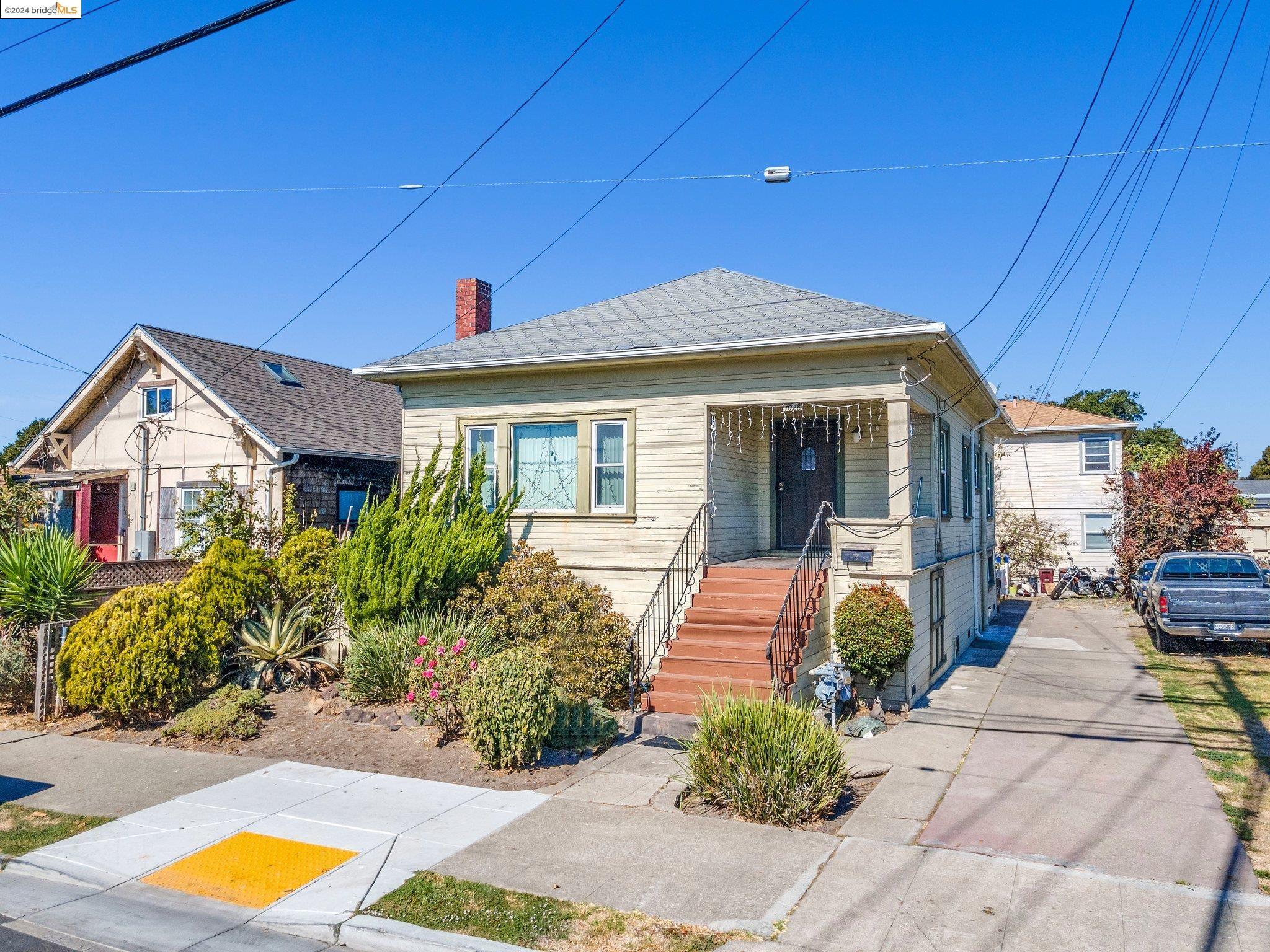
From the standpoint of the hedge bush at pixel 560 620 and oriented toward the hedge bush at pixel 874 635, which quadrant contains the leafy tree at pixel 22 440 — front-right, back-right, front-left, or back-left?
back-left

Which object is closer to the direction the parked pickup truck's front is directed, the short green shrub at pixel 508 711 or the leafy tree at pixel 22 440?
the leafy tree

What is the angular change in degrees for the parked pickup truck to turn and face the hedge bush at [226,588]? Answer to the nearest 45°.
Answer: approximately 135° to its left

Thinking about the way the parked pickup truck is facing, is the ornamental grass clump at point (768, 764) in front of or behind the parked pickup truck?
behind

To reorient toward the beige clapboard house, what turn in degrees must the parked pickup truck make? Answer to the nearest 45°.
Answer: approximately 135° to its left

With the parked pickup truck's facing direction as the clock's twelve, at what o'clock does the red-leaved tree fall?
The red-leaved tree is roughly at 12 o'clock from the parked pickup truck.

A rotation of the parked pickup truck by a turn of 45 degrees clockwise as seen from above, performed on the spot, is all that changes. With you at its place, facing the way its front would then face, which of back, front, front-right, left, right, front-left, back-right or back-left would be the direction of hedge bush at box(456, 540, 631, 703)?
back

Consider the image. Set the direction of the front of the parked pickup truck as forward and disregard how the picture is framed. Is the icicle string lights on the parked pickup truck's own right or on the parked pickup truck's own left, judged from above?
on the parked pickup truck's own left

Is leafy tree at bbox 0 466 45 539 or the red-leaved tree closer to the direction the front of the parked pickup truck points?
the red-leaved tree

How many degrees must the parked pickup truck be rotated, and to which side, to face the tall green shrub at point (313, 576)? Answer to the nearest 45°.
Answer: approximately 135° to its left

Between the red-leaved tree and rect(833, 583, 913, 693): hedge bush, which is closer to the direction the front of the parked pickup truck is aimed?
the red-leaved tree

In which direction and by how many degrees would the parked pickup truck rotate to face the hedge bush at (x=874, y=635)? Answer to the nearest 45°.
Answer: approximately 135° to its left

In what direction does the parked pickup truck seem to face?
away from the camera

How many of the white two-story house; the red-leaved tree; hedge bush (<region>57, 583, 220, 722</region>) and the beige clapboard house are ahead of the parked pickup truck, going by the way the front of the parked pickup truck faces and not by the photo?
2

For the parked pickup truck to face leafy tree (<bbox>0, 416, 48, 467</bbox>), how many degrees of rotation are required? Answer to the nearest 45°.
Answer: approximately 90° to its left
